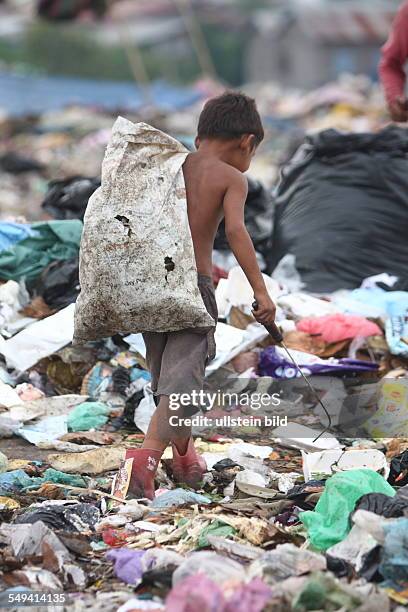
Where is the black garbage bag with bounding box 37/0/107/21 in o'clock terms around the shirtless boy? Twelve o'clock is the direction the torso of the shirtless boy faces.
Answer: The black garbage bag is roughly at 10 o'clock from the shirtless boy.

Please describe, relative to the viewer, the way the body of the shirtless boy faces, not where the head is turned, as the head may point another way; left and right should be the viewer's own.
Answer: facing away from the viewer and to the right of the viewer

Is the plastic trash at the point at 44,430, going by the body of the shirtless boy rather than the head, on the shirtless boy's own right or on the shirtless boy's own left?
on the shirtless boy's own left

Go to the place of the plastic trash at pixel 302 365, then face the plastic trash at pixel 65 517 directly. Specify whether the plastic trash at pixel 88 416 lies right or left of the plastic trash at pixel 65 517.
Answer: right

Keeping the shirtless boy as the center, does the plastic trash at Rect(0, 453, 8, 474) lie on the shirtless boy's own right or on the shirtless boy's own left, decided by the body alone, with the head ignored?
on the shirtless boy's own left

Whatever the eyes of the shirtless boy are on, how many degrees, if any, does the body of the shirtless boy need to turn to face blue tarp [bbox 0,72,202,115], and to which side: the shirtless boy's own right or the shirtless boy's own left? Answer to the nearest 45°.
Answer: approximately 45° to the shirtless boy's own left

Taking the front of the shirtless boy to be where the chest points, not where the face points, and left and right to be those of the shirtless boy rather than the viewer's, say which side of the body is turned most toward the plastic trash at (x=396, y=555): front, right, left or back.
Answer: right

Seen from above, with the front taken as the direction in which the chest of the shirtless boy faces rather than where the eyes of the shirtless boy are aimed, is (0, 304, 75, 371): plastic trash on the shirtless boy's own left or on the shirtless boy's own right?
on the shirtless boy's own left

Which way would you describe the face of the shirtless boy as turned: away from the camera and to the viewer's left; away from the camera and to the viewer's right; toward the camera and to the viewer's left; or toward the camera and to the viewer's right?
away from the camera and to the viewer's right
